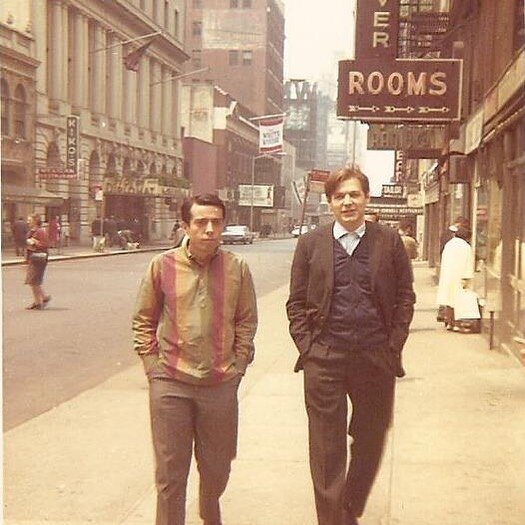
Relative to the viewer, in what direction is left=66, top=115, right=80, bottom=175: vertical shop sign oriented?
toward the camera

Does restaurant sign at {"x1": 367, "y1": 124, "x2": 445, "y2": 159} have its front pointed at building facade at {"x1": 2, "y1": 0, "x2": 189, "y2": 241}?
no

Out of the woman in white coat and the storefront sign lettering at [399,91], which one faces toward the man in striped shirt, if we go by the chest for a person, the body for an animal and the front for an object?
the storefront sign lettering

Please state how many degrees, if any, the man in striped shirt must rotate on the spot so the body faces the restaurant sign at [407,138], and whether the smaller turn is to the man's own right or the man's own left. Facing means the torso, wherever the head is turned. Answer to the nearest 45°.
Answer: approximately 180°

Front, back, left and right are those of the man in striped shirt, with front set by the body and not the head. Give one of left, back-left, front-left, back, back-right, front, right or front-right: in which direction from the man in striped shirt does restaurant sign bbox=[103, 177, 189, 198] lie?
back

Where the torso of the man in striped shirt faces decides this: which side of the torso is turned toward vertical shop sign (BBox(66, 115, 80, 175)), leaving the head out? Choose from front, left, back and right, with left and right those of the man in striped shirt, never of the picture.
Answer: back

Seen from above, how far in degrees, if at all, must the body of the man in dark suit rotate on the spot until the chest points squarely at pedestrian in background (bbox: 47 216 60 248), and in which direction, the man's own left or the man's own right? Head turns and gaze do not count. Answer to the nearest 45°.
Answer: approximately 135° to the man's own right

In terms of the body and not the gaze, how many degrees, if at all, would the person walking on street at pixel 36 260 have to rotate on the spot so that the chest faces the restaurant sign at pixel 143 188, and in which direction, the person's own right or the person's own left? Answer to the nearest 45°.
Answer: approximately 135° to the person's own right

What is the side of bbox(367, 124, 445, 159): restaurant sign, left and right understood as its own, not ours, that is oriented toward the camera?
front

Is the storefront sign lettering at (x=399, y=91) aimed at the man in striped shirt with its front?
yes

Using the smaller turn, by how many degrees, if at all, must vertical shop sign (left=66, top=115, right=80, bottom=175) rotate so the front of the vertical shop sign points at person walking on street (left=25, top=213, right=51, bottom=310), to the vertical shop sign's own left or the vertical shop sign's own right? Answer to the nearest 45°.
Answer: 0° — it already faces them

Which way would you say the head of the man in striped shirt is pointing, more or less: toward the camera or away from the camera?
toward the camera

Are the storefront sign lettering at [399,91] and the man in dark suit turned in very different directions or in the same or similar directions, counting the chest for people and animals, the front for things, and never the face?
same or similar directions

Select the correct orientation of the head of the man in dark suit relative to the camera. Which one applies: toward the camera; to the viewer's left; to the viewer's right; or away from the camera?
toward the camera

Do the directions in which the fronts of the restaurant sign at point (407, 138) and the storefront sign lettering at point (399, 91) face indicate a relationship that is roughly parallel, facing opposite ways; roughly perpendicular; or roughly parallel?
roughly parallel

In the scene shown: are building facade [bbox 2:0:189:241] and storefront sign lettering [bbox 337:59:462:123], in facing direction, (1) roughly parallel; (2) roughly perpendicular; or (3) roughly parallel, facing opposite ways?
roughly perpendicular

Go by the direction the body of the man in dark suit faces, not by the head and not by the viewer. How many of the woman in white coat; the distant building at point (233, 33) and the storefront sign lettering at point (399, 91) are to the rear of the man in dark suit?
3

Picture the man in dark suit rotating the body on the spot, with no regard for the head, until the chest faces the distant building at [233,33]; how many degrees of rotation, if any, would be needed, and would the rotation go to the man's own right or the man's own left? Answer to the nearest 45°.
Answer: approximately 180°
